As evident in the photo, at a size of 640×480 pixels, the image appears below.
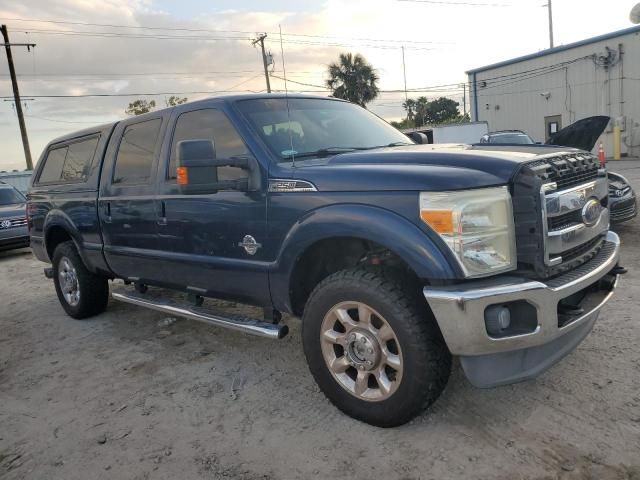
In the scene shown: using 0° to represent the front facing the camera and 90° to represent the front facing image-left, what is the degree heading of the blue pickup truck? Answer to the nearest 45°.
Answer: approximately 315°

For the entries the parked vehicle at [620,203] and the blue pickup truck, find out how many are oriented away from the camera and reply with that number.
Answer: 0

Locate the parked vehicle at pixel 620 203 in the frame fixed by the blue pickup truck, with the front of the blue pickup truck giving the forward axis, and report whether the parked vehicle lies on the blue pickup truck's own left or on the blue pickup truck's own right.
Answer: on the blue pickup truck's own left

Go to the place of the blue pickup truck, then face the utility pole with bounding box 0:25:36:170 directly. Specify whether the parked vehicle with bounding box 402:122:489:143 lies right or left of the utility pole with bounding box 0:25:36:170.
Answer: right

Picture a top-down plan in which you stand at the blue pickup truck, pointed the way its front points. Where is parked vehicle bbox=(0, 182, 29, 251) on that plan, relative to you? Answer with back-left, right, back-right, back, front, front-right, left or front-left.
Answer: back

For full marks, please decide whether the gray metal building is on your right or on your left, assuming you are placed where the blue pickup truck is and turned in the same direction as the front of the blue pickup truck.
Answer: on your left

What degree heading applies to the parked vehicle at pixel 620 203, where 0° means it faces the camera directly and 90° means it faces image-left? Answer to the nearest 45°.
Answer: approximately 315°

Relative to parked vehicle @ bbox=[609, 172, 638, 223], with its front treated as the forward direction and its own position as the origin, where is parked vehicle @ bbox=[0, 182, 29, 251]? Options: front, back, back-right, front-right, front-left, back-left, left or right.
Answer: back-right

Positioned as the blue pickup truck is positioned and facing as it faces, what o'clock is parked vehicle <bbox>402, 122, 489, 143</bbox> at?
The parked vehicle is roughly at 8 o'clock from the blue pickup truck.

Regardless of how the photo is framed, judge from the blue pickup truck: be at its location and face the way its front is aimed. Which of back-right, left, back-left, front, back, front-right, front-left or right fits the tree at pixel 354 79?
back-left

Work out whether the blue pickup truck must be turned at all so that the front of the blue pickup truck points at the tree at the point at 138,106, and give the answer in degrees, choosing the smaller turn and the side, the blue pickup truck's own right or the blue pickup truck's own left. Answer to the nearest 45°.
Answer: approximately 135° to the blue pickup truck's own left

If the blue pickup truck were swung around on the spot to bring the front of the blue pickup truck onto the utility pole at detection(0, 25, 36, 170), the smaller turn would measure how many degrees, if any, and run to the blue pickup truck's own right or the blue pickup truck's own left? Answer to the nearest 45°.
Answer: approximately 180°
